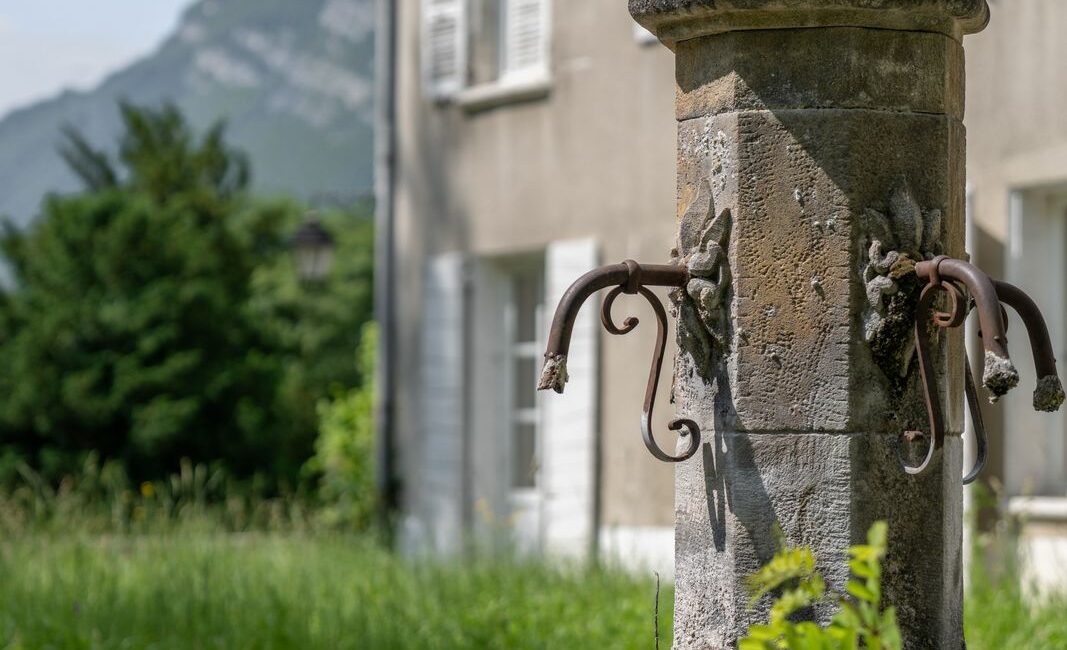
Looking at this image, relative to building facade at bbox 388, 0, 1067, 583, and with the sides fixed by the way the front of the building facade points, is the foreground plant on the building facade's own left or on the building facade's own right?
on the building facade's own left

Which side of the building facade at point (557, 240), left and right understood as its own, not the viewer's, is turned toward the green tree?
right

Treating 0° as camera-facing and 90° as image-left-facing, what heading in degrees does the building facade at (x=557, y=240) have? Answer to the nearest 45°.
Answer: approximately 45°

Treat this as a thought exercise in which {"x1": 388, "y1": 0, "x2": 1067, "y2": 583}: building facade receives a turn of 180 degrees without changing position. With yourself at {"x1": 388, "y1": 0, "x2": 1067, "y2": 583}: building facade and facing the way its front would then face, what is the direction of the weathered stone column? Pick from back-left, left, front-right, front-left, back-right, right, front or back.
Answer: back-right
